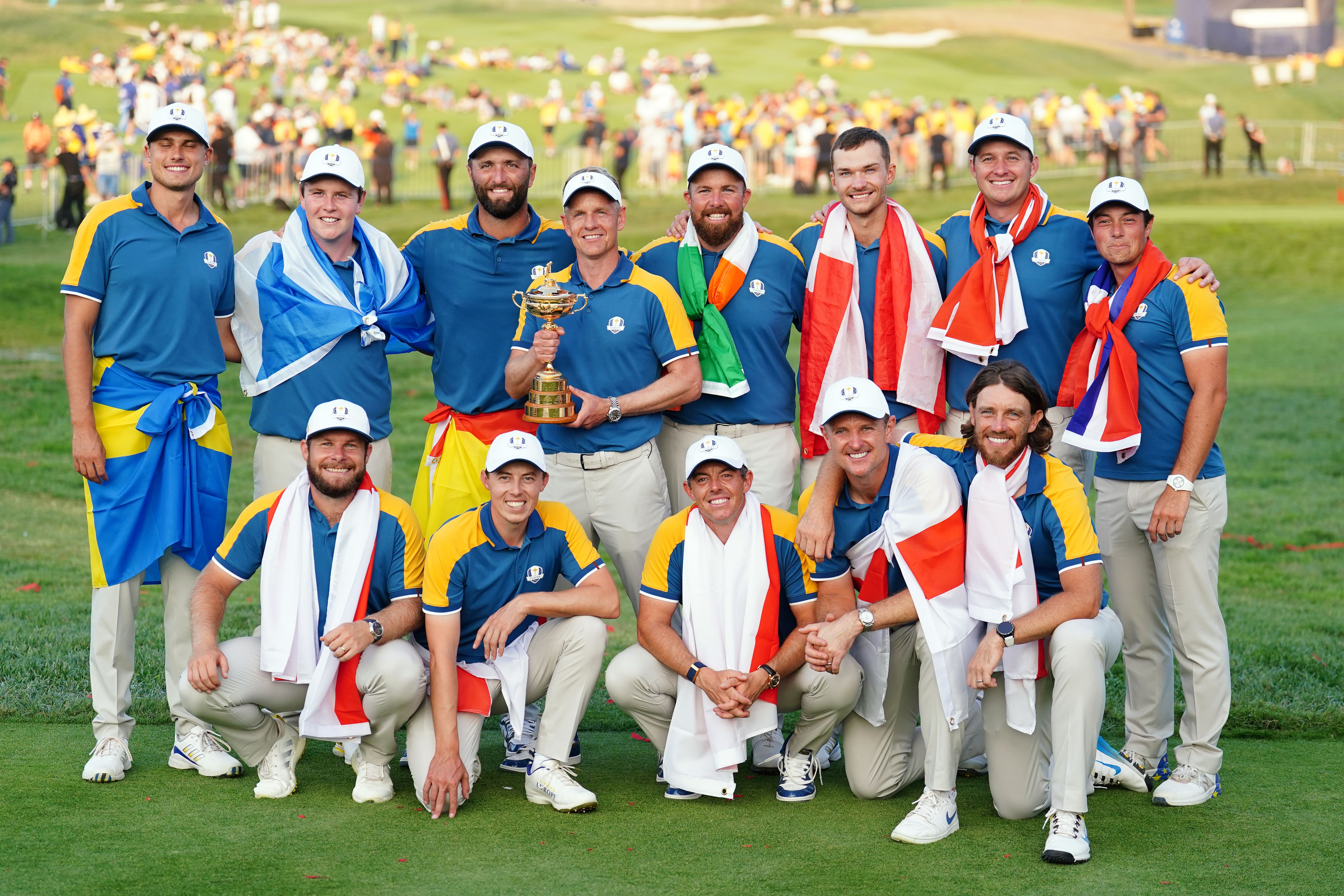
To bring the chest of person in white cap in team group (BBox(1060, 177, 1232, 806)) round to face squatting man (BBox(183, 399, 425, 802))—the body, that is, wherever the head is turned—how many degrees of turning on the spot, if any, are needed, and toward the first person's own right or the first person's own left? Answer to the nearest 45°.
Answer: approximately 45° to the first person's own right

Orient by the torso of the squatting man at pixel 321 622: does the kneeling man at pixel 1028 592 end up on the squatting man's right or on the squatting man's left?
on the squatting man's left

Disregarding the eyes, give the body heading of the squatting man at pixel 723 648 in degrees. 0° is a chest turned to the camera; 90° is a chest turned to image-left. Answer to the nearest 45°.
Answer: approximately 0°

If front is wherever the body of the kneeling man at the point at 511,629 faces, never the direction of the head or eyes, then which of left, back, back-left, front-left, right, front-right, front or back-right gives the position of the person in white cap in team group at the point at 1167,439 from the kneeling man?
left

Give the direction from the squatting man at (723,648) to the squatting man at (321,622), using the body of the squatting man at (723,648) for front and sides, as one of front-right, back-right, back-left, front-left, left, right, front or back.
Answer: right

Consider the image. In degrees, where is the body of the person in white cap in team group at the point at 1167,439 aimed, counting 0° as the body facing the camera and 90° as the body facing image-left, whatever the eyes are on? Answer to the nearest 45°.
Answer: approximately 45°

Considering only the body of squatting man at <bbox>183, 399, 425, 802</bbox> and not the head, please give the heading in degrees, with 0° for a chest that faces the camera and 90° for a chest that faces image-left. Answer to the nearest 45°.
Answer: approximately 0°

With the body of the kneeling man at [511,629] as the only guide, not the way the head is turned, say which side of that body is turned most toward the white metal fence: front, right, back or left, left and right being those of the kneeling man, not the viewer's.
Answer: back

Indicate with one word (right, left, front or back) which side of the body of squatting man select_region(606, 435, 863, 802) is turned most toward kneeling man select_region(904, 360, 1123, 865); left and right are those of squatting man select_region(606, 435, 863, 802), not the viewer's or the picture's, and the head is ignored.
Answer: left

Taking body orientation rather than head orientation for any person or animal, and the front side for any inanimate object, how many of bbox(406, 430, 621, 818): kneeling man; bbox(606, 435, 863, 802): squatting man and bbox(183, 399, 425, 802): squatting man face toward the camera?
3
